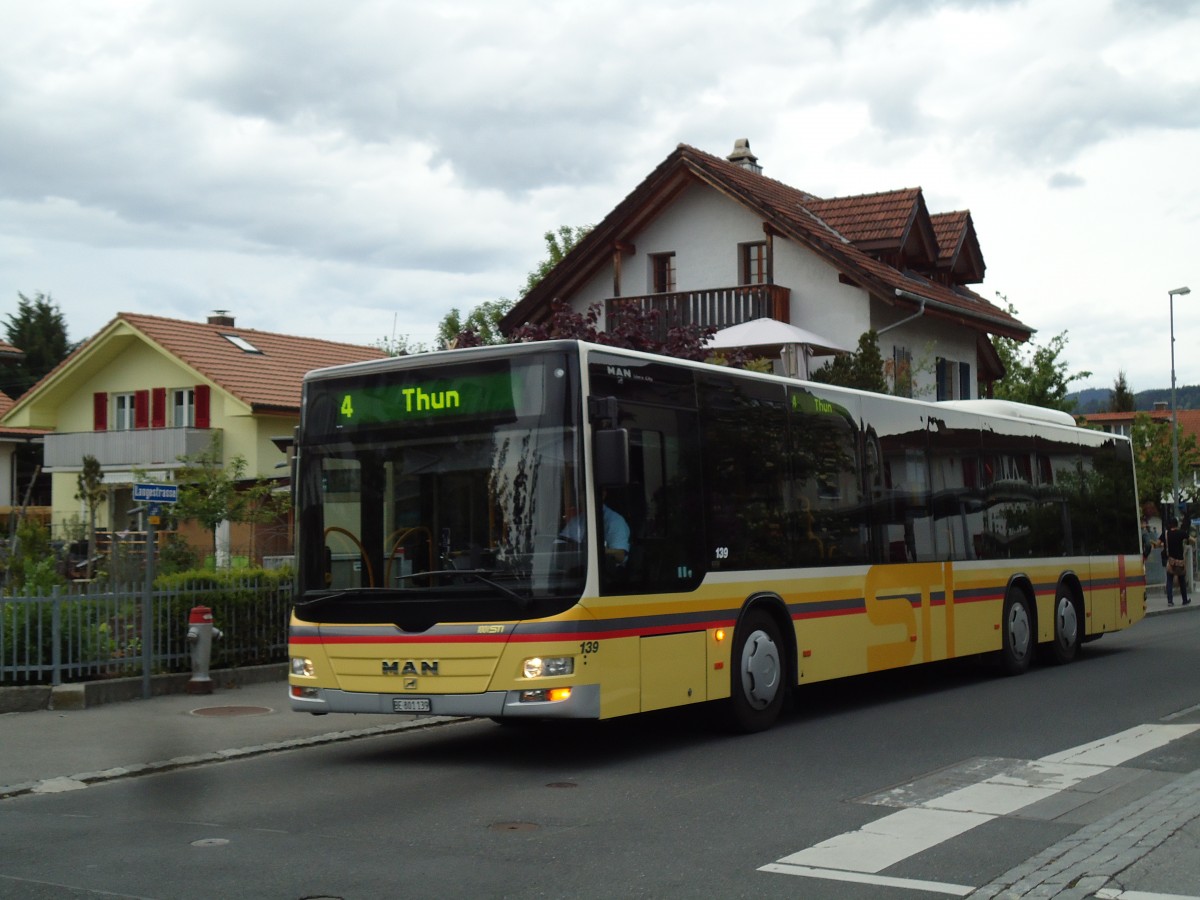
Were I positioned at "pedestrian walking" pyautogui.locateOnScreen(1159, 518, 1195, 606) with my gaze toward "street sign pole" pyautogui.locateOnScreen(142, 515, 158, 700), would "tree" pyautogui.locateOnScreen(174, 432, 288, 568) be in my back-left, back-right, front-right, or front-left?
front-right

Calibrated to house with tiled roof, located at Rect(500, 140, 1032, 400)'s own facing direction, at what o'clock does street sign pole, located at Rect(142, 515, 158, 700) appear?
The street sign pole is roughly at 11 o'clock from the house with tiled roof.

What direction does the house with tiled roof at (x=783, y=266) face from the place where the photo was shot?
facing the viewer and to the left of the viewer

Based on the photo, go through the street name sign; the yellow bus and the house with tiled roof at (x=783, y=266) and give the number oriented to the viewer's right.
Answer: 0

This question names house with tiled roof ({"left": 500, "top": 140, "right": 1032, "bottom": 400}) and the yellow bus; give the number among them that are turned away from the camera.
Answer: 0

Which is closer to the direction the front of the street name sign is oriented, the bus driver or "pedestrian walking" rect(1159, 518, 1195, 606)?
the bus driver

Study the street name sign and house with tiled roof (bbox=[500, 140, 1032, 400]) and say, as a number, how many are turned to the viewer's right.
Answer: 0

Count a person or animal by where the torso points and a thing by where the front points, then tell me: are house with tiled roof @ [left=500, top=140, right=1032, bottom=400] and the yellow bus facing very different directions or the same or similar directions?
same or similar directions

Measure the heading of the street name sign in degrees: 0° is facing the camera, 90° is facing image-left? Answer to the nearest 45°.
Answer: approximately 0°

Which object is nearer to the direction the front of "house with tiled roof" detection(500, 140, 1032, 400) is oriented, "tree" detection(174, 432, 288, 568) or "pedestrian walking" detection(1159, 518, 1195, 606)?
the tree

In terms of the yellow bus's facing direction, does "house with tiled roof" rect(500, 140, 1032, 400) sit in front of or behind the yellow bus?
behind
